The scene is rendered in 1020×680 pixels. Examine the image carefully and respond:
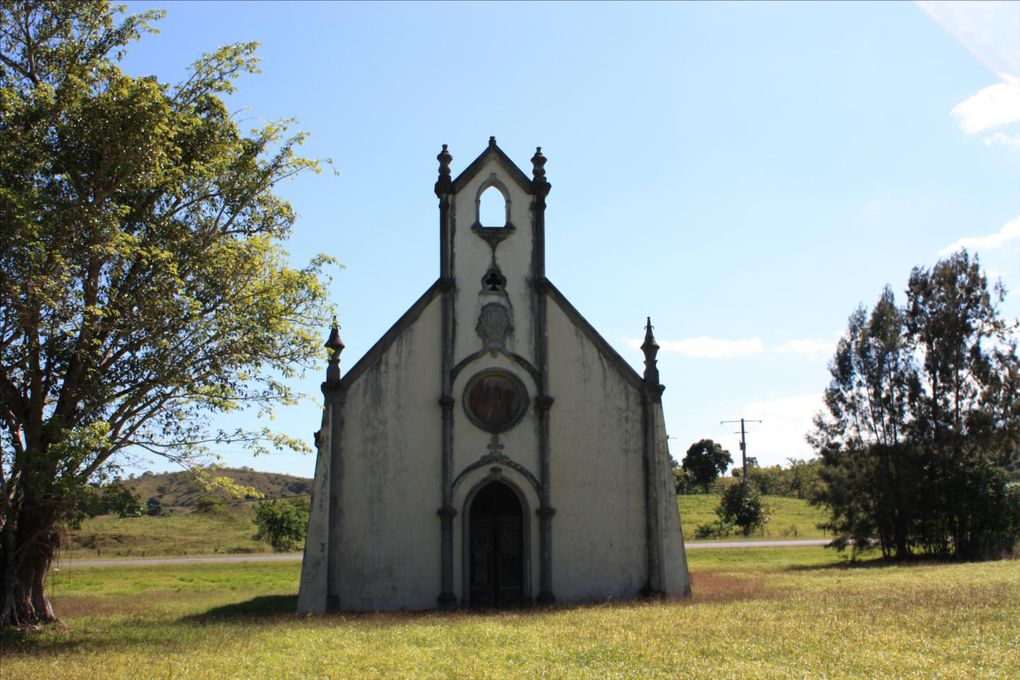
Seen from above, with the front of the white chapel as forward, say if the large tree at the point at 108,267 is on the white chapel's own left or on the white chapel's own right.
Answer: on the white chapel's own right

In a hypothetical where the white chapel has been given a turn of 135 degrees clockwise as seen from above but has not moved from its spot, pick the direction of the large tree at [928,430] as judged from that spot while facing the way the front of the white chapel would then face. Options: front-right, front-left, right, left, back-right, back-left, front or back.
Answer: right

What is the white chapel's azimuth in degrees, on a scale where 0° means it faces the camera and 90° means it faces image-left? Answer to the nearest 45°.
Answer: approximately 0°
